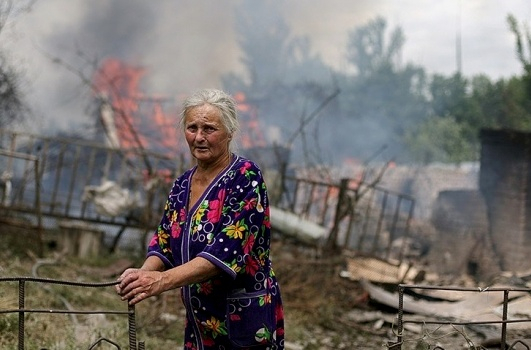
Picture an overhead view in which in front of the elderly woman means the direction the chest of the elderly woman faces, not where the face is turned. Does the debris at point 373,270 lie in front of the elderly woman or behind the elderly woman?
behind

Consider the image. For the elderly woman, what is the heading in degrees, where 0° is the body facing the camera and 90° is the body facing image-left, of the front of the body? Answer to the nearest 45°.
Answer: approximately 45°

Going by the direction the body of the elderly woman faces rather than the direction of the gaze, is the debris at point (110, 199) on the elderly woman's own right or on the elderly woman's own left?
on the elderly woman's own right

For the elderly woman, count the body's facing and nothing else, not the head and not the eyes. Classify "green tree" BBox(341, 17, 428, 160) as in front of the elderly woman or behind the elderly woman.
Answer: behind

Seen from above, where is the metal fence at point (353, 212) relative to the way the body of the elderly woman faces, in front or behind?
behind
